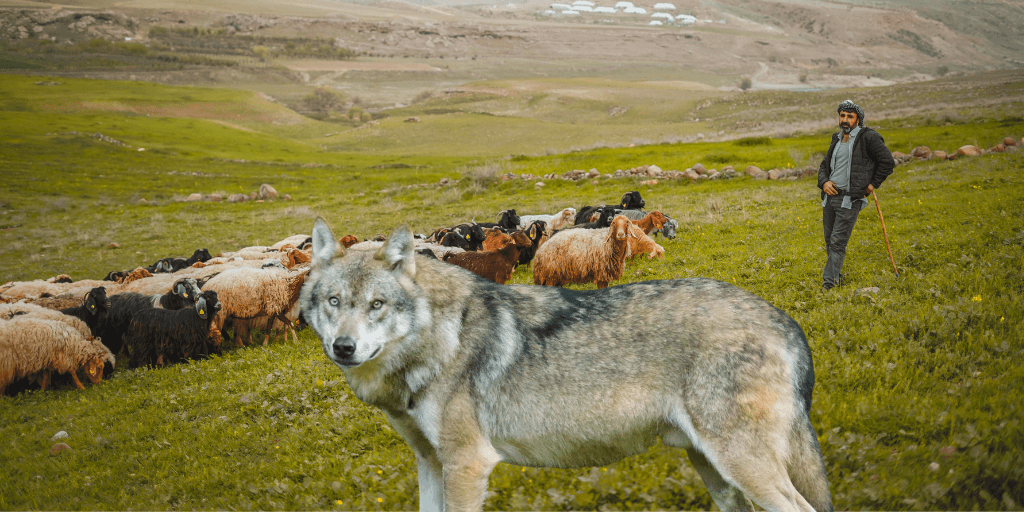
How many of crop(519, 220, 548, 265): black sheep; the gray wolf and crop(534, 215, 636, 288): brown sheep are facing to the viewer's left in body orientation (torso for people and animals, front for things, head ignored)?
1

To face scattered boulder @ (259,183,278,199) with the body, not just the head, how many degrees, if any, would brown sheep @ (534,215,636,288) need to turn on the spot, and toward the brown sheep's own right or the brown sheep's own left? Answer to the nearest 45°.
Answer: approximately 135° to the brown sheep's own left

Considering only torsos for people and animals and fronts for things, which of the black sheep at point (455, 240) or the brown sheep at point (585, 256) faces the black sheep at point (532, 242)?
the black sheep at point (455, 240)

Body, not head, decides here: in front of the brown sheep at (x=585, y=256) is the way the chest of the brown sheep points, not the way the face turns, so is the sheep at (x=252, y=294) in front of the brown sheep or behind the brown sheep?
behind

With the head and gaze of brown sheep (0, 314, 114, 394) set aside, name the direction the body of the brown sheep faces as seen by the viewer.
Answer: to the viewer's right

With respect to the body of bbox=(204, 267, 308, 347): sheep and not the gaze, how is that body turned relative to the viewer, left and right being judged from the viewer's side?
facing to the right of the viewer

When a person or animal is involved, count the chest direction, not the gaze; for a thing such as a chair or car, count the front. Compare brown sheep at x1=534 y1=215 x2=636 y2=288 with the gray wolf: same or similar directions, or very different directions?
very different directions
